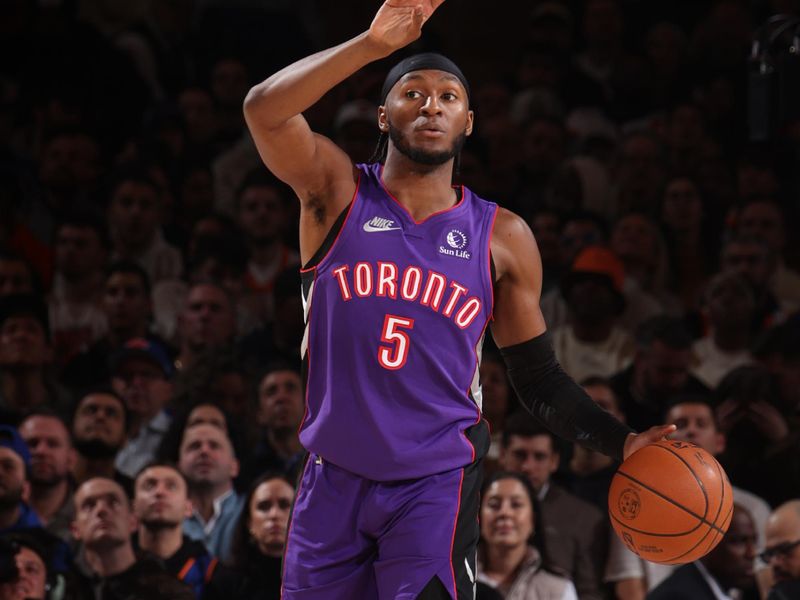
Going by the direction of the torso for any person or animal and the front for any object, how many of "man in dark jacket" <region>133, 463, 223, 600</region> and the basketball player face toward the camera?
2

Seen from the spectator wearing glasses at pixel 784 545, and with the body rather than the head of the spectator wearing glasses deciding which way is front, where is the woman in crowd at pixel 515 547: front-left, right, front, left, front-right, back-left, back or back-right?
front-right

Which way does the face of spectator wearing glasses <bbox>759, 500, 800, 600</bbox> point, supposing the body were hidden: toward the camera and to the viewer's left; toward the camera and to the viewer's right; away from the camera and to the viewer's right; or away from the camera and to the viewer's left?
toward the camera and to the viewer's left

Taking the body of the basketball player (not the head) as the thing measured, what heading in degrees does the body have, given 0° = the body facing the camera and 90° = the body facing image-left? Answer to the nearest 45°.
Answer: approximately 0°

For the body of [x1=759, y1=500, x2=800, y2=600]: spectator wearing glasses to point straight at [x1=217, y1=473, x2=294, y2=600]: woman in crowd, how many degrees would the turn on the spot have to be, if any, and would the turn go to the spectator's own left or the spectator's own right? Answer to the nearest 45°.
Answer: approximately 45° to the spectator's own right

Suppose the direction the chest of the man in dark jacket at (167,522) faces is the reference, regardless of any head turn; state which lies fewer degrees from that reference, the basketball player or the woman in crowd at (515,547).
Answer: the basketball player

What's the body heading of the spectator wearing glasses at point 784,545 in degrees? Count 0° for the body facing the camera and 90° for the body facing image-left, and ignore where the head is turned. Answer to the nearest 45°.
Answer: approximately 45°
